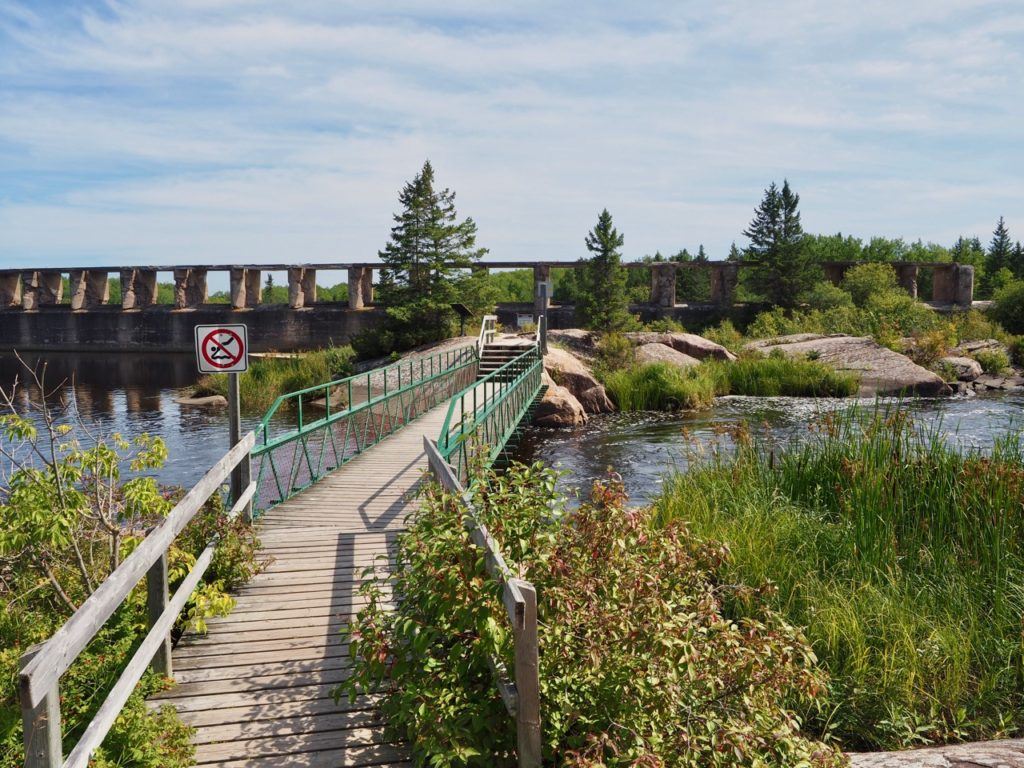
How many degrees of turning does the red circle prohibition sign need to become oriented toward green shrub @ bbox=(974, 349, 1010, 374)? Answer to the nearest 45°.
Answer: approximately 135° to its left

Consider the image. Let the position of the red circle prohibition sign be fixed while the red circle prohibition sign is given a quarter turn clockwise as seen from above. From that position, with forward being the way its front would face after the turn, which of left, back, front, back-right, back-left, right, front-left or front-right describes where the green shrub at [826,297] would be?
back-right

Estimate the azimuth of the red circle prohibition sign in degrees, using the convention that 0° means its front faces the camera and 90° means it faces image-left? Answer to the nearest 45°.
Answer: approximately 0°

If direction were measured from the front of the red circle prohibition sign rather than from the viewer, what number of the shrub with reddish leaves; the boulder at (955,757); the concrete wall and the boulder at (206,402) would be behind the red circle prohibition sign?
2

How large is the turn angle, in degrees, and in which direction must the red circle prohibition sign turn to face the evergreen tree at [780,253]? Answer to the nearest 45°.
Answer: approximately 135° to its left

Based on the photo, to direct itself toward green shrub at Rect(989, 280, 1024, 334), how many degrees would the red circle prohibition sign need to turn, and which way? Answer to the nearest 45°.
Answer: approximately 135° to its left

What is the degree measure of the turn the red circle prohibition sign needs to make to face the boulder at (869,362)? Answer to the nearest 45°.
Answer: approximately 135° to its left

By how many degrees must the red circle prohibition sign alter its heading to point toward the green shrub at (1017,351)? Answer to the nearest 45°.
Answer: approximately 135° to its left

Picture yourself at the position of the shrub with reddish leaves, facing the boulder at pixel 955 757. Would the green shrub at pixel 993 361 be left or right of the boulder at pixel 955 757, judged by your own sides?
left

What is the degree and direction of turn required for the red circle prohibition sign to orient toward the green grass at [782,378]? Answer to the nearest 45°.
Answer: approximately 135° to its left

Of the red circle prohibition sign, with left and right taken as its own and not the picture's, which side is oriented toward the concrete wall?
back

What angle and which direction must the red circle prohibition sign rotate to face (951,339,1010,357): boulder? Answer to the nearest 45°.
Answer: approximately 135° to its left

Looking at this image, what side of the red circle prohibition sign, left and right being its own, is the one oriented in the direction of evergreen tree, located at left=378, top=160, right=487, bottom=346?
back

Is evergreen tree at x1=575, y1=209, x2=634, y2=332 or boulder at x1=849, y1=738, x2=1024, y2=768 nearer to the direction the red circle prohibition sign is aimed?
the boulder

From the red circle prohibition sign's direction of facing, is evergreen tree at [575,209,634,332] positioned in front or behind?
behind
